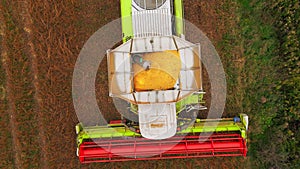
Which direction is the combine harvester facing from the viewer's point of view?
toward the camera
